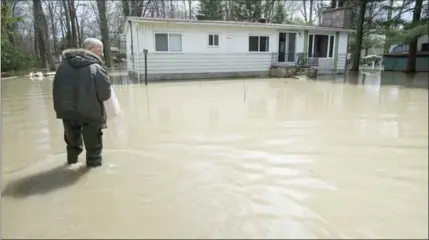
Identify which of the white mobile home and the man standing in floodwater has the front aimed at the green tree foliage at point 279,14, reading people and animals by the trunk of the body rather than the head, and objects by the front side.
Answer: the man standing in floodwater

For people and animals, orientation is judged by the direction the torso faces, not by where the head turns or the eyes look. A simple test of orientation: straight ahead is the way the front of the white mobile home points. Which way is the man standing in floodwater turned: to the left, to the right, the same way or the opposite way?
the opposite way

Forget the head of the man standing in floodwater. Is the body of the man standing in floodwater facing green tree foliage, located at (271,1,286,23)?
yes

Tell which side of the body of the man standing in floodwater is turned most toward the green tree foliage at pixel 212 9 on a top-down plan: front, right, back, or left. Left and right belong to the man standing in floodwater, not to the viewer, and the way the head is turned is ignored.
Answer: front

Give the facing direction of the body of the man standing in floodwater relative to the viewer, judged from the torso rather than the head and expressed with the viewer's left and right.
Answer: facing away from the viewer and to the right of the viewer

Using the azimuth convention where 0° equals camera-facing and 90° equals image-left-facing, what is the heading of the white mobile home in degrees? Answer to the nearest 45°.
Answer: approximately 0°

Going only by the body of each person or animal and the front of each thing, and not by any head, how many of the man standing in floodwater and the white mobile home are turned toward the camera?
1

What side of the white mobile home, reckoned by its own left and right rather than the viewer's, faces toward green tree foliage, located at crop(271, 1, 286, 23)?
back

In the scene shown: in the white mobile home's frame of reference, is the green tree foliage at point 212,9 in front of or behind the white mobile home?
behind

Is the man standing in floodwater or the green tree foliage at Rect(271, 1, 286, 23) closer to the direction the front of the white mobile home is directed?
the man standing in floodwater

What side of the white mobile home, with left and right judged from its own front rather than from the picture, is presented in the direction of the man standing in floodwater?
front
